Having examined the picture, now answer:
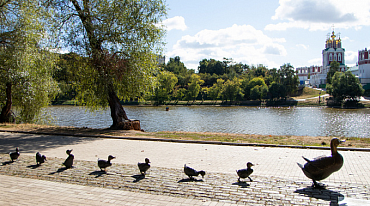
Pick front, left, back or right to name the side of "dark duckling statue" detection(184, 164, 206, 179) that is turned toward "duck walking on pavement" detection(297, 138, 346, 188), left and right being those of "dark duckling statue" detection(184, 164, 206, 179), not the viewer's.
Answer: front

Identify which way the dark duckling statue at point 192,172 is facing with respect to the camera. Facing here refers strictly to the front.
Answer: to the viewer's right

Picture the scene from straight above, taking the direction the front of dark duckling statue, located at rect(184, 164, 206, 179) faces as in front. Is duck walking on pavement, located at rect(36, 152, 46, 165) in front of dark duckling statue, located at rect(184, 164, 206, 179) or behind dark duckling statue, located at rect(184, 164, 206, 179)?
behind

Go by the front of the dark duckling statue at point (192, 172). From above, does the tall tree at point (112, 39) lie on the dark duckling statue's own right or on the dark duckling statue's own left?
on the dark duckling statue's own left

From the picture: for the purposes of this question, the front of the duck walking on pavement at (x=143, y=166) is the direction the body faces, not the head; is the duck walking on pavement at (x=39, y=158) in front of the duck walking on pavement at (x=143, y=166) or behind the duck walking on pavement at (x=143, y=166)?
behind

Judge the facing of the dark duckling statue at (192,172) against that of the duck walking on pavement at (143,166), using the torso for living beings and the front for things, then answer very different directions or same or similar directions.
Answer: same or similar directions

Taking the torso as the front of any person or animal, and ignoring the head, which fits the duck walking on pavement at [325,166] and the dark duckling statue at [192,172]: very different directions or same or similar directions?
same or similar directions

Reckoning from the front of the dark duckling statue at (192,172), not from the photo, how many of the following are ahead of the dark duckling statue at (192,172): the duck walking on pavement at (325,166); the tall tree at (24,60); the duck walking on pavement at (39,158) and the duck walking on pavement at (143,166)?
1

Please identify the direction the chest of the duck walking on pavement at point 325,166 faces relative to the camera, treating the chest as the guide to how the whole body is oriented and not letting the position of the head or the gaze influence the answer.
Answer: to the viewer's right

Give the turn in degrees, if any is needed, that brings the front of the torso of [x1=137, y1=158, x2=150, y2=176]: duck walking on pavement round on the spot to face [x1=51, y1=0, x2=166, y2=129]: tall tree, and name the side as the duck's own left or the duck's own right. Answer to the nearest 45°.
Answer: approximately 90° to the duck's own left

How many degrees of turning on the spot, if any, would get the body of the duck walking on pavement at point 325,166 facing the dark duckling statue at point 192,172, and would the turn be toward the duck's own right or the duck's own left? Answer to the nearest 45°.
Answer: approximately 180°

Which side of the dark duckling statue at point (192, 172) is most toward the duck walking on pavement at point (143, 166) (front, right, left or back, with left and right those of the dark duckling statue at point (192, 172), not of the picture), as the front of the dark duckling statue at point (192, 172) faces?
back

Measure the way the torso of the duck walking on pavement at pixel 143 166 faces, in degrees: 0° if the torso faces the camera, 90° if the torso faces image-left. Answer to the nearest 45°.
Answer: approximately 270°

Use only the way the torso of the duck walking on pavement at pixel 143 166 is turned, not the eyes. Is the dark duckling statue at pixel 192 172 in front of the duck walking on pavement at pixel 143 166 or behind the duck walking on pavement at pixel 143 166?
in front

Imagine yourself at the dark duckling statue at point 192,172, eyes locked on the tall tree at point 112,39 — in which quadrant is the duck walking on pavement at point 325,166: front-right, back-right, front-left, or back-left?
back-right

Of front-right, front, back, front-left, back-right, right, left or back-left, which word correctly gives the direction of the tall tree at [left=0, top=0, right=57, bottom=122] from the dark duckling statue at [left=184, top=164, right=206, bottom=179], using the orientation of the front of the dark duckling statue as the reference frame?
back-left
